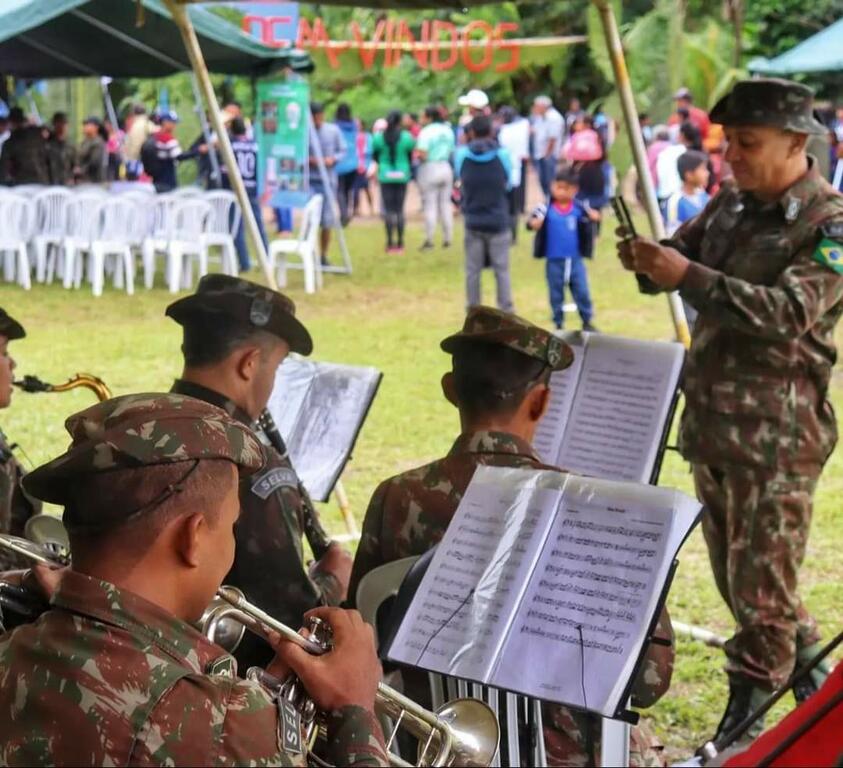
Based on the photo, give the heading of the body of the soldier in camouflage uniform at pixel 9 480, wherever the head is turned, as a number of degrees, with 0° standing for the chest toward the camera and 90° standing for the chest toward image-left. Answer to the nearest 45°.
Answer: approximately 270°

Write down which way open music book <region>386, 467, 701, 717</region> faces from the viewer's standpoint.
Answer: facing the viewer and to the left of the viewer

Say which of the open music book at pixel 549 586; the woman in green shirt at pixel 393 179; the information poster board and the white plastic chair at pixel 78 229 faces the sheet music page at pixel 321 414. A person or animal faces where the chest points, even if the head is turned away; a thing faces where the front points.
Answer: the information poster board

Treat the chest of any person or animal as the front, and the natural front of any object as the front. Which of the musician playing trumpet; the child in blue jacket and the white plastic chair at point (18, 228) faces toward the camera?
the child in blue jacket

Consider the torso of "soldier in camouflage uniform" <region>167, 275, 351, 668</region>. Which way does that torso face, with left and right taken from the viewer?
facing away from the viewer and to the right of the viewer

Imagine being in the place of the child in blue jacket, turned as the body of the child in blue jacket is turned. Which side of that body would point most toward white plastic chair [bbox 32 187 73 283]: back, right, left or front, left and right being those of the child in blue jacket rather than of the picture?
right

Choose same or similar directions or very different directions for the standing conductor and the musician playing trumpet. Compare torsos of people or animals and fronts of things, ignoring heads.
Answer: very different directions

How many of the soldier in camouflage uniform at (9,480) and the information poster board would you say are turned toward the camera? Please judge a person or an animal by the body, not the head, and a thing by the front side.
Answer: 1

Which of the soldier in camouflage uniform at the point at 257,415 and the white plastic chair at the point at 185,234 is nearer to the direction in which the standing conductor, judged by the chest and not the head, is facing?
the soldier in camouflage uniform

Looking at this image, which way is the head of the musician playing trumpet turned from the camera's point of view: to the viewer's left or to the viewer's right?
to the viewer's right

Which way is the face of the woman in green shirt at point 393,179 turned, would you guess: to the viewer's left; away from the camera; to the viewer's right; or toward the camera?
away from the camera

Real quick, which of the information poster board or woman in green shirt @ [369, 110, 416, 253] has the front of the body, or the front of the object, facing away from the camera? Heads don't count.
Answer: the woman in green shirt

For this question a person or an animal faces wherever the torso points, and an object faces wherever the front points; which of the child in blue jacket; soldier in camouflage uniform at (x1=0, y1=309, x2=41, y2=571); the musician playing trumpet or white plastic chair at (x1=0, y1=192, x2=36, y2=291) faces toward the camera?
the child in blue jacket

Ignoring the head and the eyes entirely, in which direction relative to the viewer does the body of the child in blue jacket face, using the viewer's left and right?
facing the viewer

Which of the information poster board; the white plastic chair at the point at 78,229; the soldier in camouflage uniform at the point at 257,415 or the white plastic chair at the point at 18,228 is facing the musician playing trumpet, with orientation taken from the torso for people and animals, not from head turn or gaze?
the information poster board

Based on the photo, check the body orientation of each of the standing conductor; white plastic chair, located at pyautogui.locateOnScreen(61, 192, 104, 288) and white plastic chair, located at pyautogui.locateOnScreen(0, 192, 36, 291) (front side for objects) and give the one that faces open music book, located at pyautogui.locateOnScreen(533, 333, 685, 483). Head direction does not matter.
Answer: the standing conductor

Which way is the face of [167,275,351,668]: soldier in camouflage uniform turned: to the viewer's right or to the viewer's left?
to the viewer's right
